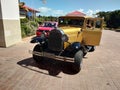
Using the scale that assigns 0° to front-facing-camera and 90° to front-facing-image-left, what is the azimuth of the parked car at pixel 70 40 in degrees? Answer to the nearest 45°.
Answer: approximately 45°

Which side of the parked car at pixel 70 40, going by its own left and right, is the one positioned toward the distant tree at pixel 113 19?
back
